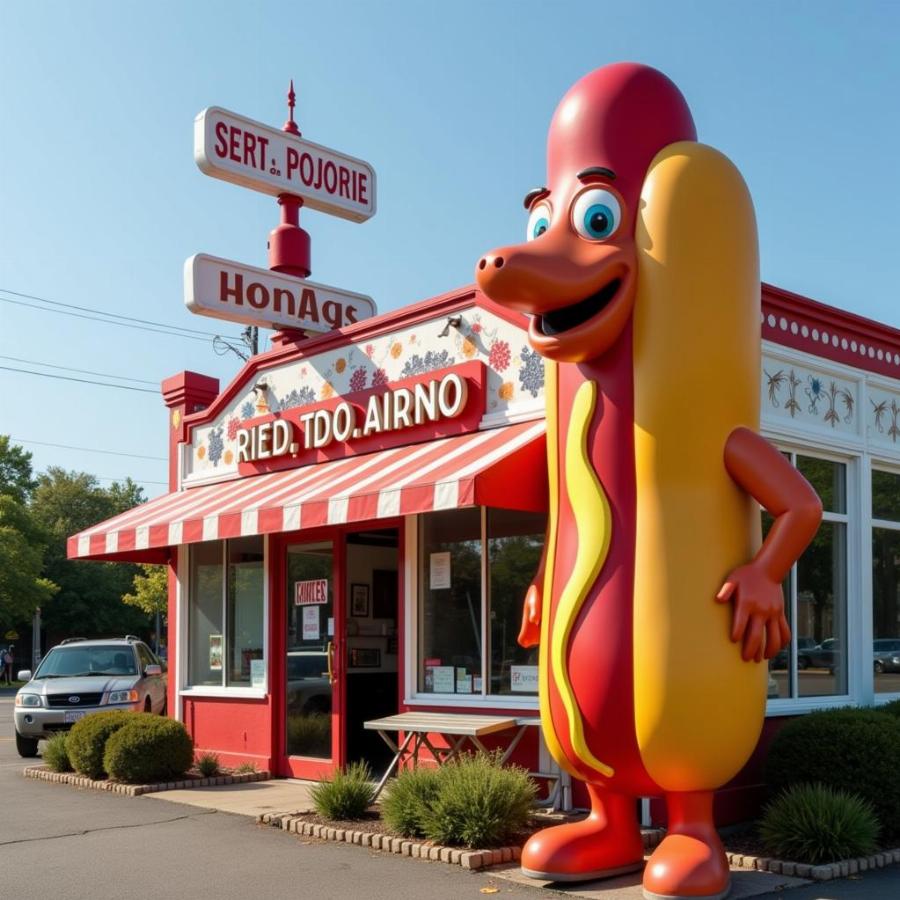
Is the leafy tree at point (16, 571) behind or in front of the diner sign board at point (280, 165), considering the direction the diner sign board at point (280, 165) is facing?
behind

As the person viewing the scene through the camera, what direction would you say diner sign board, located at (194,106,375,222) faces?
facing the viewer and to the right of the viewer

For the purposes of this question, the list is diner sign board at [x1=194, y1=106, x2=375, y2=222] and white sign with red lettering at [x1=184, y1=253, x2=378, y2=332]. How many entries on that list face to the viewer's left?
0

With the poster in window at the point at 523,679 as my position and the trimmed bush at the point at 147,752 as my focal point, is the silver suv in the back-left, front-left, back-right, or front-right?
front-right

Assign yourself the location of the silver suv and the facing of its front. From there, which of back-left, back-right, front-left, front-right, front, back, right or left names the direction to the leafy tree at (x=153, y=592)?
back-right

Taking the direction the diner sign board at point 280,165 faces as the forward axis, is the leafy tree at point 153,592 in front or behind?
behind

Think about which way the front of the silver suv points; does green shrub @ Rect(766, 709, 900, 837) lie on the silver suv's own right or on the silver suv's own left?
on the silver suv's own left

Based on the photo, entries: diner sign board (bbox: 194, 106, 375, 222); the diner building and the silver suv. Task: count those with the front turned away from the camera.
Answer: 0

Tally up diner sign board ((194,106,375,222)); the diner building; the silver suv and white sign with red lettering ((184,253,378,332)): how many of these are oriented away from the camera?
0

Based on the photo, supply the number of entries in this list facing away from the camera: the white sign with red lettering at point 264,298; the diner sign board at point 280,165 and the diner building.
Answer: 0

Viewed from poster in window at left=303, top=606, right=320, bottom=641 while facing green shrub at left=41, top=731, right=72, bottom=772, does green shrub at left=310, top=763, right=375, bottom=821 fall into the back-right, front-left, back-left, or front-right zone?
back-left
